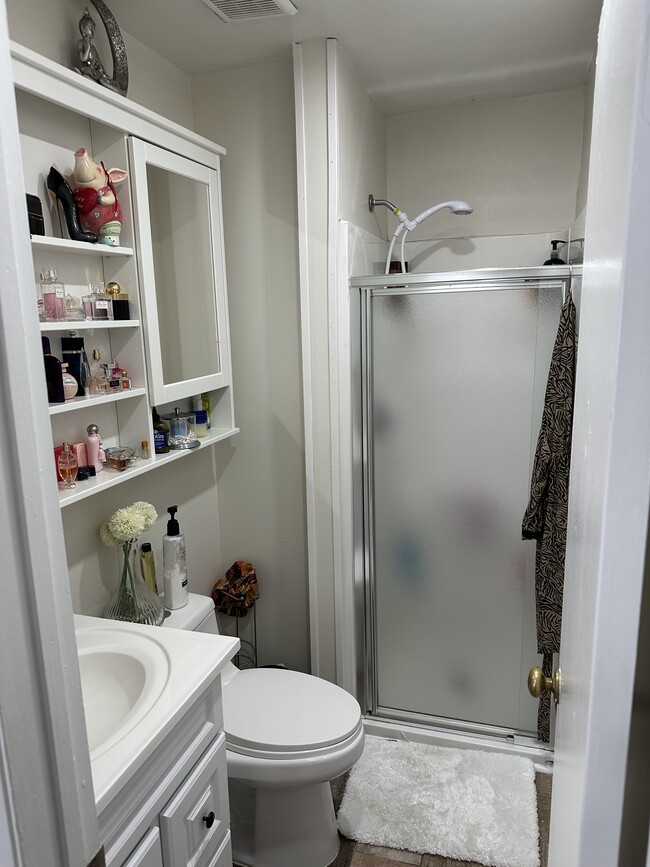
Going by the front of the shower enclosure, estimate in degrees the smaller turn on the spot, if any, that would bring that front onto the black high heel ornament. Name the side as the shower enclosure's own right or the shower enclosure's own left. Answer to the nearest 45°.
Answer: approximately 45° to the shower enclosure's own right

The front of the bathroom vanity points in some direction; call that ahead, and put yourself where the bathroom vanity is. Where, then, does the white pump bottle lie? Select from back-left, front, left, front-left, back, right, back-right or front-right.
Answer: back-left

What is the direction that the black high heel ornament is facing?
to the viewer's right

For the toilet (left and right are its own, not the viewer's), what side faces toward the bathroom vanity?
right

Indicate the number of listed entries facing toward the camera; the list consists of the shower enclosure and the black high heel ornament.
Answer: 1

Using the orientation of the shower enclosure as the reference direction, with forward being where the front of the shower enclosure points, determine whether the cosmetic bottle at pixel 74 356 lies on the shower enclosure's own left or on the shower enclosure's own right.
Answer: on the shower enclosure's own right

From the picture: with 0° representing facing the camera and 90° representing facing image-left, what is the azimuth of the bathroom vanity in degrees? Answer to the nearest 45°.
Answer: approximately 315°

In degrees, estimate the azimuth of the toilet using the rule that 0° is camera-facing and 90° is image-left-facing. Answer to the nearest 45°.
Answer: approximately 315°

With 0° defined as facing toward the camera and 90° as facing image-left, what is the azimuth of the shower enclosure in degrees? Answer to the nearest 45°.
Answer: approximately 0°
